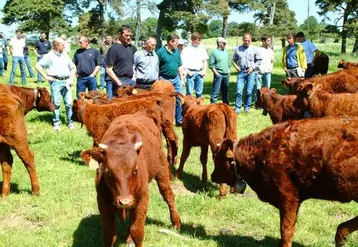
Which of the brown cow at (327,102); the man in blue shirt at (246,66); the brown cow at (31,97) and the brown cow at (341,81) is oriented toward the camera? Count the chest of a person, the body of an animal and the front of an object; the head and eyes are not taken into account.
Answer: the man in blue shirt

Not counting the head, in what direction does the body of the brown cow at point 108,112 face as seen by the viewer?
to the viewer's left

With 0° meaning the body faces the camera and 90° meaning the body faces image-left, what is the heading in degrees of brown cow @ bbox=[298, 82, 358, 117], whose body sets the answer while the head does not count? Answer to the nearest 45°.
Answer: approximately 90°

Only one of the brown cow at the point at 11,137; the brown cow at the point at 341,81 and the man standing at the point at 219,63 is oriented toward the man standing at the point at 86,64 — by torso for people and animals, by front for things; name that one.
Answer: the brown cow at the point at 341,81

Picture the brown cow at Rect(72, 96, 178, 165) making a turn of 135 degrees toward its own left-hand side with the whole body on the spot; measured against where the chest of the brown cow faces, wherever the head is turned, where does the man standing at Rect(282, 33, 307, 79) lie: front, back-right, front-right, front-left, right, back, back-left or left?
left

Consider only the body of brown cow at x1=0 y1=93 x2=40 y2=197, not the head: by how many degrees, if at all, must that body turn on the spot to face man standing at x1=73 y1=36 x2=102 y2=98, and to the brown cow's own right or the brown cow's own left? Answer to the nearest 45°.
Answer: approximately 90° to the brown cow's own right

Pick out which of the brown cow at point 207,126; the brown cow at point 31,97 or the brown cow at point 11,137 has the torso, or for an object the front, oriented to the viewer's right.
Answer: the brown cow at point 31,97

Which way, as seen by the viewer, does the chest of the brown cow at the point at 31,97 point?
to the viewer's right

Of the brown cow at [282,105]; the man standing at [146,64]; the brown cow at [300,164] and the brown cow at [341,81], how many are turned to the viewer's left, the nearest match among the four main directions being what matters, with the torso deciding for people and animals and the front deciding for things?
3

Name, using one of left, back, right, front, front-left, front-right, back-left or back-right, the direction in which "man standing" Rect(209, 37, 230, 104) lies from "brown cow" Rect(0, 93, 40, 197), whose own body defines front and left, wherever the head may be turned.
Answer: back-right

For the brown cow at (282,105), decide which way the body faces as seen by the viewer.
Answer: to the viewer's left

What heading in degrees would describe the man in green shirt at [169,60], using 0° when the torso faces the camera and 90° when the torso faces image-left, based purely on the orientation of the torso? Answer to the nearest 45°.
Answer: approximately 315°

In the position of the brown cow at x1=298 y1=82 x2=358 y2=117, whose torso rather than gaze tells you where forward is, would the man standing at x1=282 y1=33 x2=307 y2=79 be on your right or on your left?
on your right

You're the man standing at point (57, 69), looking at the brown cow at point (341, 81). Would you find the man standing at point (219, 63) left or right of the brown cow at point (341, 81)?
left
